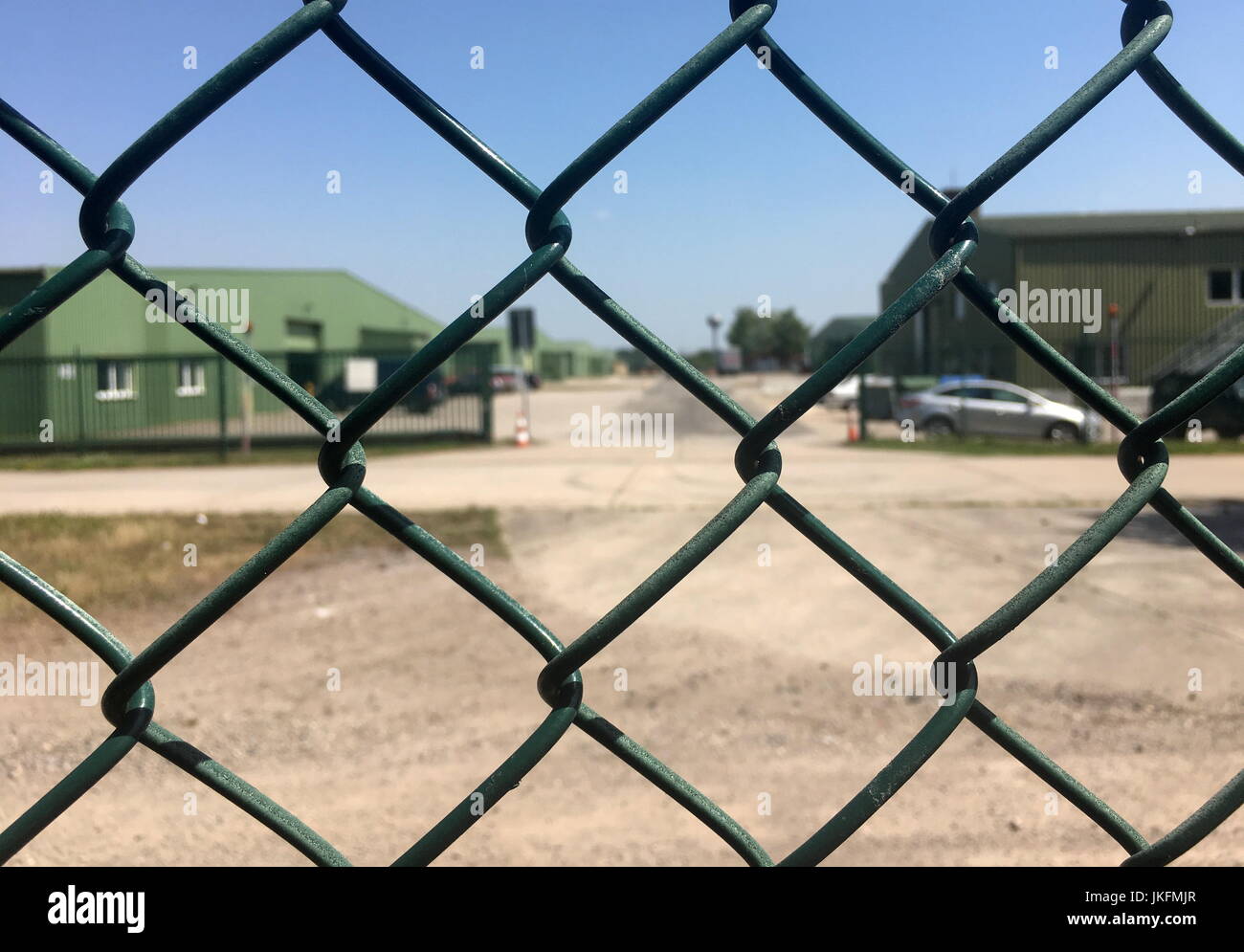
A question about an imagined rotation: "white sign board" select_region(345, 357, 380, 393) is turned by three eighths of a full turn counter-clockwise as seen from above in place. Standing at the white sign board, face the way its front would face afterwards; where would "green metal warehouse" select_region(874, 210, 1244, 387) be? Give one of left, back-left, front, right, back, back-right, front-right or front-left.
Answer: front-right

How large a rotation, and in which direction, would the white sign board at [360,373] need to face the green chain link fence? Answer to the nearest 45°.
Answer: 0° — it already faces it

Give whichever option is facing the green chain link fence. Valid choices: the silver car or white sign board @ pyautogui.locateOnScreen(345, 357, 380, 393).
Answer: the white sign board

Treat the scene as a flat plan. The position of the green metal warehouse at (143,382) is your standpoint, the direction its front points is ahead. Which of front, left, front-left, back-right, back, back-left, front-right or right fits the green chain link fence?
front-right

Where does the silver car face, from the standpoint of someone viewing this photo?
facing to the right of the viewer

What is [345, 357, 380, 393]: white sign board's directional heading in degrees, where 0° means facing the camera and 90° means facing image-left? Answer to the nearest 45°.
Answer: approximately 0°

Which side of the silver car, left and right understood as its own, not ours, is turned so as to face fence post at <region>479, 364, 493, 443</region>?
back

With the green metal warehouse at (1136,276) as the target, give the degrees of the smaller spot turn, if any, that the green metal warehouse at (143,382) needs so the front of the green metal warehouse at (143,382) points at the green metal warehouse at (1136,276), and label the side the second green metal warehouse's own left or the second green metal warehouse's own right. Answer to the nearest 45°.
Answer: approximately 45° to the second green metal warehouse's own left

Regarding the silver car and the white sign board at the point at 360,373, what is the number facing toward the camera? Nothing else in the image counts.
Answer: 1

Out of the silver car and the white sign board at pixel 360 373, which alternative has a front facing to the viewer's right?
the silver car
